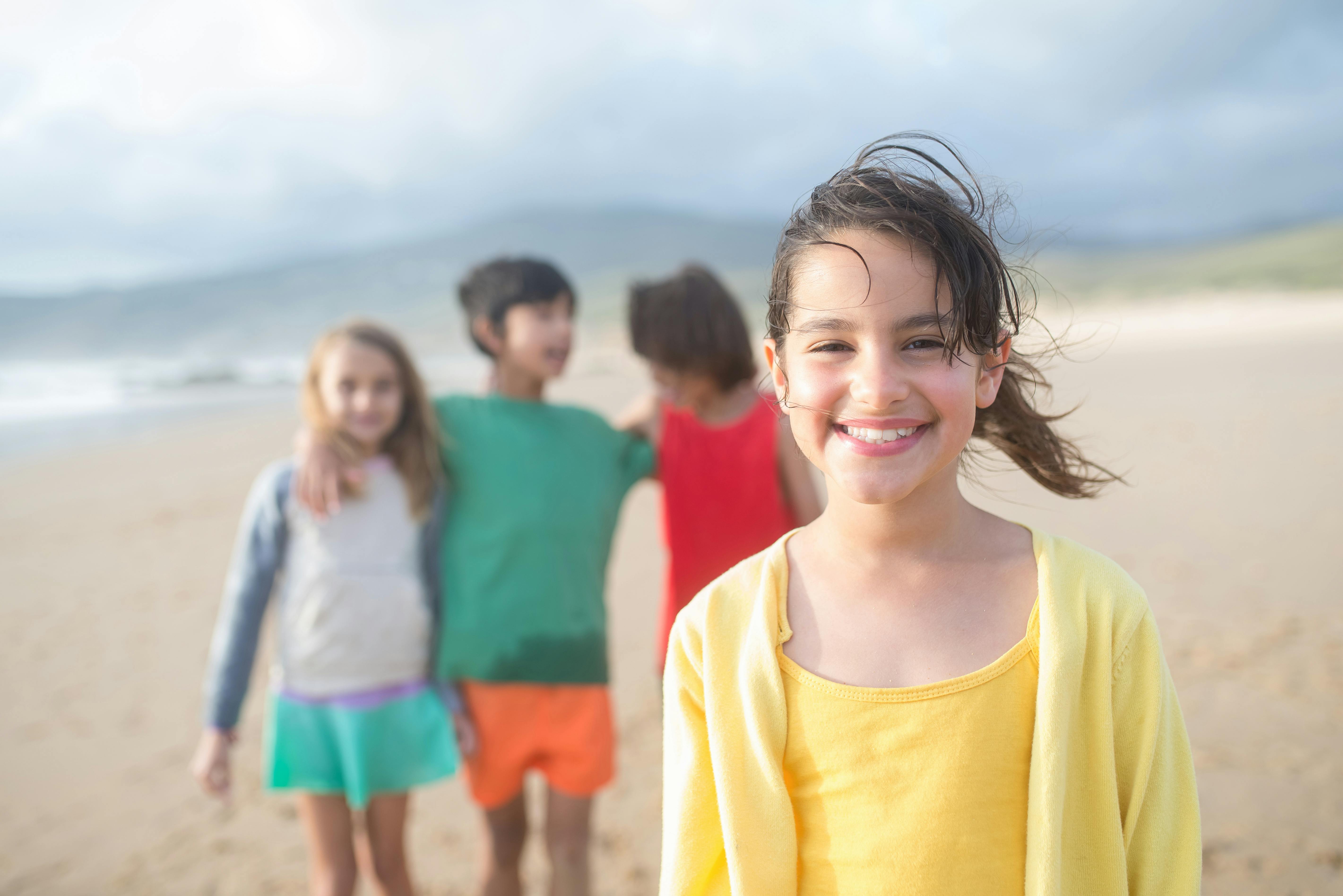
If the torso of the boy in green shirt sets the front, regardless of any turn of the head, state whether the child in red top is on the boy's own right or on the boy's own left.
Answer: on the boy's own left

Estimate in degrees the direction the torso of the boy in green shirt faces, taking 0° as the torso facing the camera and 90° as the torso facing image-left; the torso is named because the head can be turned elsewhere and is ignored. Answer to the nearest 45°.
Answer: approximately 0°

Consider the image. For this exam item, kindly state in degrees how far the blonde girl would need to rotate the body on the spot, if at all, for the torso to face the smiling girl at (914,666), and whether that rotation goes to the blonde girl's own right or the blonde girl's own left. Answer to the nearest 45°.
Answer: approximately 45° to the blonde girl's own left

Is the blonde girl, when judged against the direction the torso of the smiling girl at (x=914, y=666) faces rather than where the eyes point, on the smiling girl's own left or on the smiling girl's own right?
on the smiling girl's own right

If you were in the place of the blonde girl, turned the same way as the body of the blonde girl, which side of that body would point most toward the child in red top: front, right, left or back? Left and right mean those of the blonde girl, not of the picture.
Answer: left

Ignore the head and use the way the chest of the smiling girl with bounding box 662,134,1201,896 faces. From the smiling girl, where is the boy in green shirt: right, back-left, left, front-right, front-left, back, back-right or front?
back-right

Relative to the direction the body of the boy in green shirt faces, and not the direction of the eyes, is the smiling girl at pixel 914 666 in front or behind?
in front
